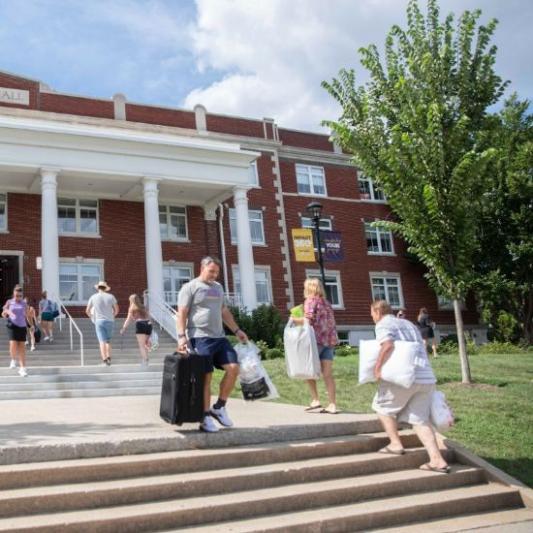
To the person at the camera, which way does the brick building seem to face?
facing the viewer and to the right of the viewer

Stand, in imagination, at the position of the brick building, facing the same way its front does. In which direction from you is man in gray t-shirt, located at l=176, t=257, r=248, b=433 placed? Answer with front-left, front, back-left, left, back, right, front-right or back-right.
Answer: front-right

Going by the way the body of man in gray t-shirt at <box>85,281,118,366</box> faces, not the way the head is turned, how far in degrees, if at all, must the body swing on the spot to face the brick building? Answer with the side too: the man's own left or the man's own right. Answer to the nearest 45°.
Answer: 0° — they already face it

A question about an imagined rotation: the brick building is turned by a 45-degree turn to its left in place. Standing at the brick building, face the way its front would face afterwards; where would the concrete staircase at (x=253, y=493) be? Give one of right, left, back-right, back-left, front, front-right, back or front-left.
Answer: right

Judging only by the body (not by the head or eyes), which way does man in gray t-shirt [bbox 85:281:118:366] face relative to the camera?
away from the camera

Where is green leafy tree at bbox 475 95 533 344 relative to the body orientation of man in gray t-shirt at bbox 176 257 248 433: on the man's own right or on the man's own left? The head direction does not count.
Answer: on the man's own left

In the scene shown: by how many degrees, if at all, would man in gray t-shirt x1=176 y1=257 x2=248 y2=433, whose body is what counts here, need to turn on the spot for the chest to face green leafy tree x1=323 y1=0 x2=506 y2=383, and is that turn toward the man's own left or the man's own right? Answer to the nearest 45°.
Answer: approximately 90° to the man's own left
